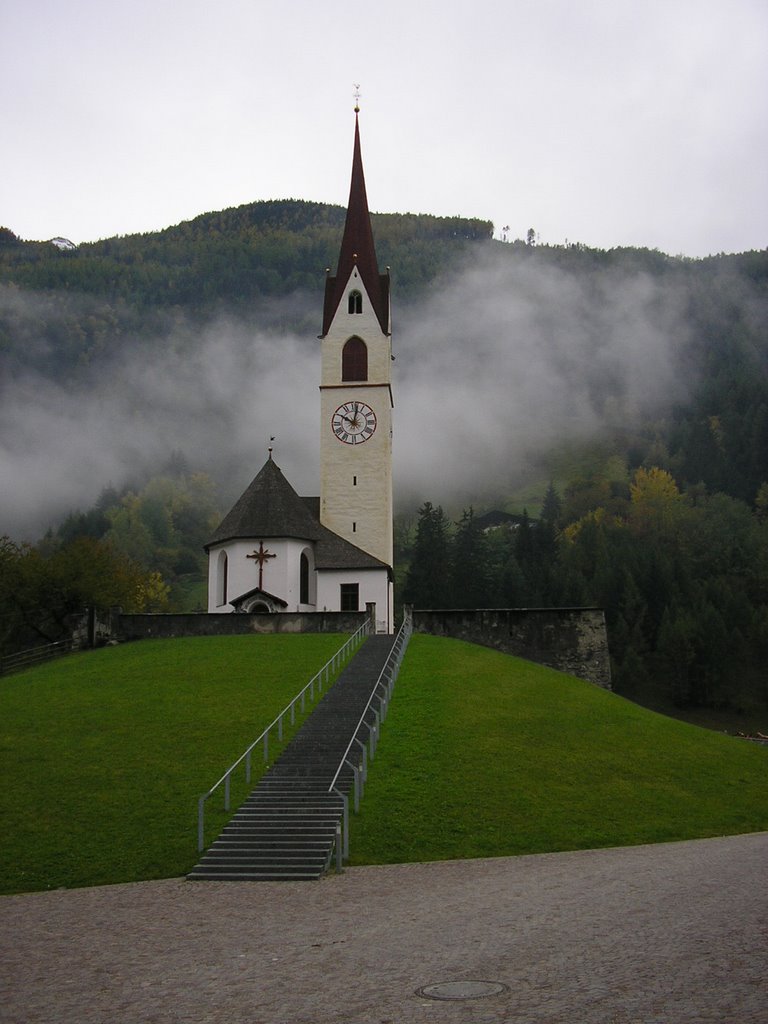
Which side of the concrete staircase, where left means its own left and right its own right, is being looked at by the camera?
front

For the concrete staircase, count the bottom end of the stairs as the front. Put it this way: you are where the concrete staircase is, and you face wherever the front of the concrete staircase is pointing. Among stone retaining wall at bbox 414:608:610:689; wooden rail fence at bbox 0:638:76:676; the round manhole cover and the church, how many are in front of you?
1

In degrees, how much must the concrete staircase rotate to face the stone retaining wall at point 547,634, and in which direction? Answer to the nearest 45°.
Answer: approximately 135° to its left

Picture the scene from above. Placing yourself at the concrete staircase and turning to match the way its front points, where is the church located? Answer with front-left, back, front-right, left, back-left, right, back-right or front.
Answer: back

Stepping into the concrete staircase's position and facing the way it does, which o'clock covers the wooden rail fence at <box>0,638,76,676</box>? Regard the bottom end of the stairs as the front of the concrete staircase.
The wooden rail fence is roughly at 5 o'clock from the concrete staircase.

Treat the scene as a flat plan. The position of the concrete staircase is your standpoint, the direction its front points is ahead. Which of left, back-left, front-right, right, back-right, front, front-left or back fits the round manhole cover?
front
